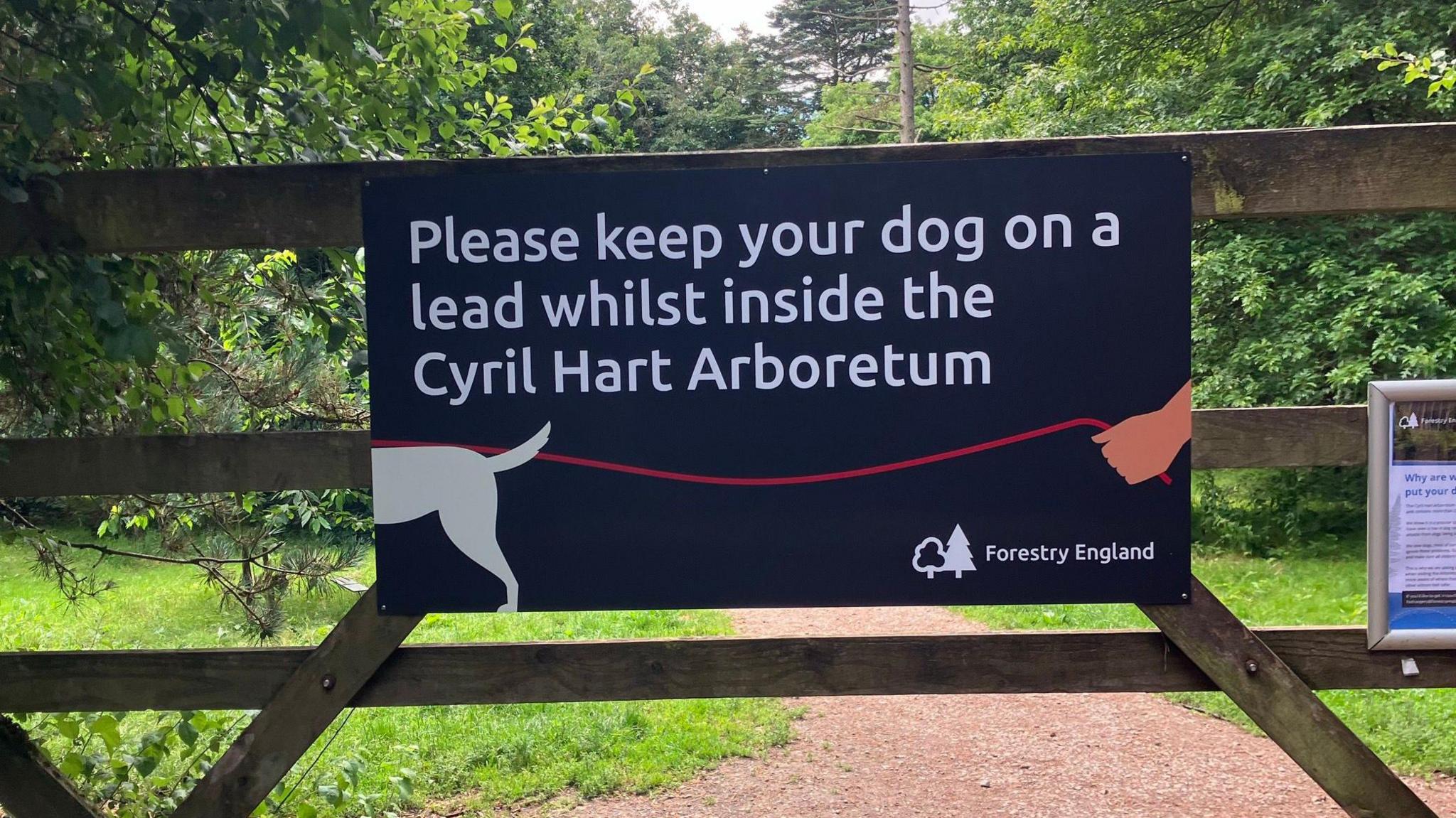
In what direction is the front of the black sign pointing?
toward the camera

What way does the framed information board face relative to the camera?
toward the camera

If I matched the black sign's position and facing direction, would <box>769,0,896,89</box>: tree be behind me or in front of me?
behind

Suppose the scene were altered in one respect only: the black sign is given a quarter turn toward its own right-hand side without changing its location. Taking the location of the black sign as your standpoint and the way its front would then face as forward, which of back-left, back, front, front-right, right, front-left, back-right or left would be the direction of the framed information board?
back
